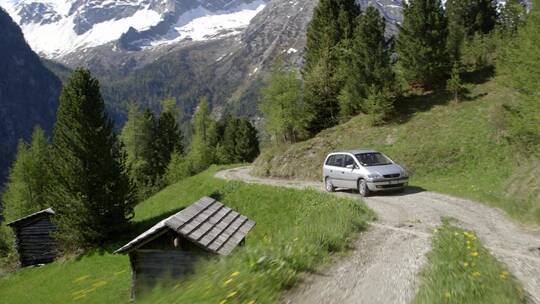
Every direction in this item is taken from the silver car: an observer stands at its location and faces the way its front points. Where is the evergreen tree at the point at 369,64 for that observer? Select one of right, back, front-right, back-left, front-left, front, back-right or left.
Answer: back-left

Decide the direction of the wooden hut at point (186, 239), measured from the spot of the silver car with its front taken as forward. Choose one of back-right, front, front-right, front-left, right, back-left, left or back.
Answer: right

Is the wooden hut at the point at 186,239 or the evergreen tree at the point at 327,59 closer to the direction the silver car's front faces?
the wooden hut

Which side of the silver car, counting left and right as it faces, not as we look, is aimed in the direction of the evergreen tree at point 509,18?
left

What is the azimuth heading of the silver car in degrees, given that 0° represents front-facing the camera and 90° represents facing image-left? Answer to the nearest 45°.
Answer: approximately 315°

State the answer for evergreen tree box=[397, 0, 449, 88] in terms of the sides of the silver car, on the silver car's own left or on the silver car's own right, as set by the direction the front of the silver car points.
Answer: on the silver car's own left

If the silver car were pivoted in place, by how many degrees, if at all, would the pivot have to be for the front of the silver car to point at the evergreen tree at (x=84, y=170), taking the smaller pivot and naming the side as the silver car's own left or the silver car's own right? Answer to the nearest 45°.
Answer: approximately 135° to the silver car's own right

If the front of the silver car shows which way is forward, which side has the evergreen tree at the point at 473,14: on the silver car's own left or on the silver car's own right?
on the silver car's own left

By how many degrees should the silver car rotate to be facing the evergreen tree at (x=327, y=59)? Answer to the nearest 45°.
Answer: approximately 135° to its left

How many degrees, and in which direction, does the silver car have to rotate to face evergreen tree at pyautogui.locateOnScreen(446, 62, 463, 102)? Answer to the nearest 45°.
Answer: approximately 90° to its left

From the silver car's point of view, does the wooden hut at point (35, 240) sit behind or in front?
behind
